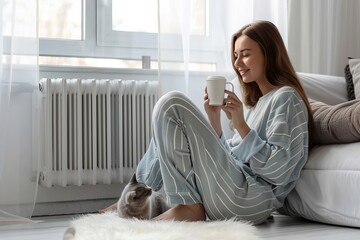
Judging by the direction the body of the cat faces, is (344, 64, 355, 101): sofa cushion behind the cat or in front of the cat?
behind

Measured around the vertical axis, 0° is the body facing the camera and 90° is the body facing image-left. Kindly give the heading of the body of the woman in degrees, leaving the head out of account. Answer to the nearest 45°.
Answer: approximately 90°

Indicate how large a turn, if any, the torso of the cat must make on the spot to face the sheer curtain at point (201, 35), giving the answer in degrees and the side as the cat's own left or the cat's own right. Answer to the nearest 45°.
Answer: approximately 135° to the cat's own right

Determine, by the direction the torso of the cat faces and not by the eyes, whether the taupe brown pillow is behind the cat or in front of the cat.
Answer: behind

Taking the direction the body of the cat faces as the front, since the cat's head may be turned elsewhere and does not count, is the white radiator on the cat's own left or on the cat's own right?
on the cat's own right

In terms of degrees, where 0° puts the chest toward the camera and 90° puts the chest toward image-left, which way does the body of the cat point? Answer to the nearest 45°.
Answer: approximately 45°
